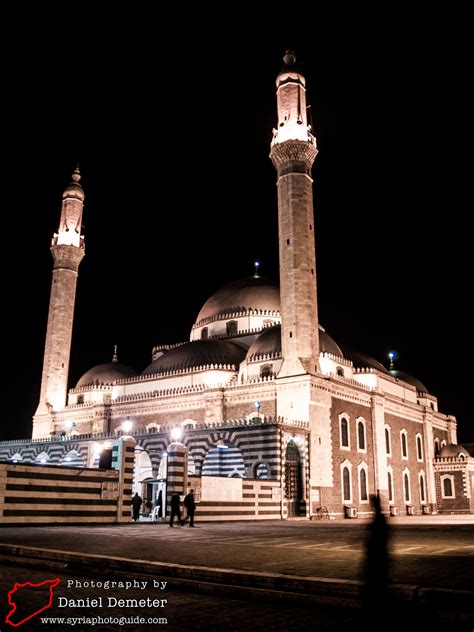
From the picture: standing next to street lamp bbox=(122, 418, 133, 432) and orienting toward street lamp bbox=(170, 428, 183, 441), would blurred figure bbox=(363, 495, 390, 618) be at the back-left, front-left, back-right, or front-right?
front-right

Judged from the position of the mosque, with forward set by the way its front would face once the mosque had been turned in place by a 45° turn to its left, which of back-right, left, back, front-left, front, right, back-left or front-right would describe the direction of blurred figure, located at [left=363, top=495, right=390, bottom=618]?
front

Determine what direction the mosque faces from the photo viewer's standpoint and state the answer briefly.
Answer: facing the viewer and to the left of the viewer
